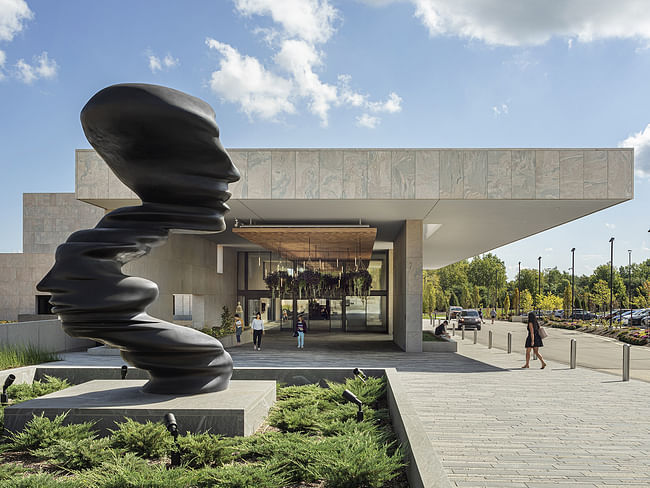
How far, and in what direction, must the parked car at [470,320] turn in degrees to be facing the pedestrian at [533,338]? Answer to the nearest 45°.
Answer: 0° — it already faces them

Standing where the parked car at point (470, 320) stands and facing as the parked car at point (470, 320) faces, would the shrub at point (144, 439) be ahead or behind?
ahead

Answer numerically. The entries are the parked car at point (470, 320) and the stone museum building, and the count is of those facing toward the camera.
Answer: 2

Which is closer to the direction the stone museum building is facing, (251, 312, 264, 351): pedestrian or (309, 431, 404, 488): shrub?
the shrub

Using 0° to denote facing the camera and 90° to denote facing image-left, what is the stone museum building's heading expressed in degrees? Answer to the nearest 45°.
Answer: approximately 0°
